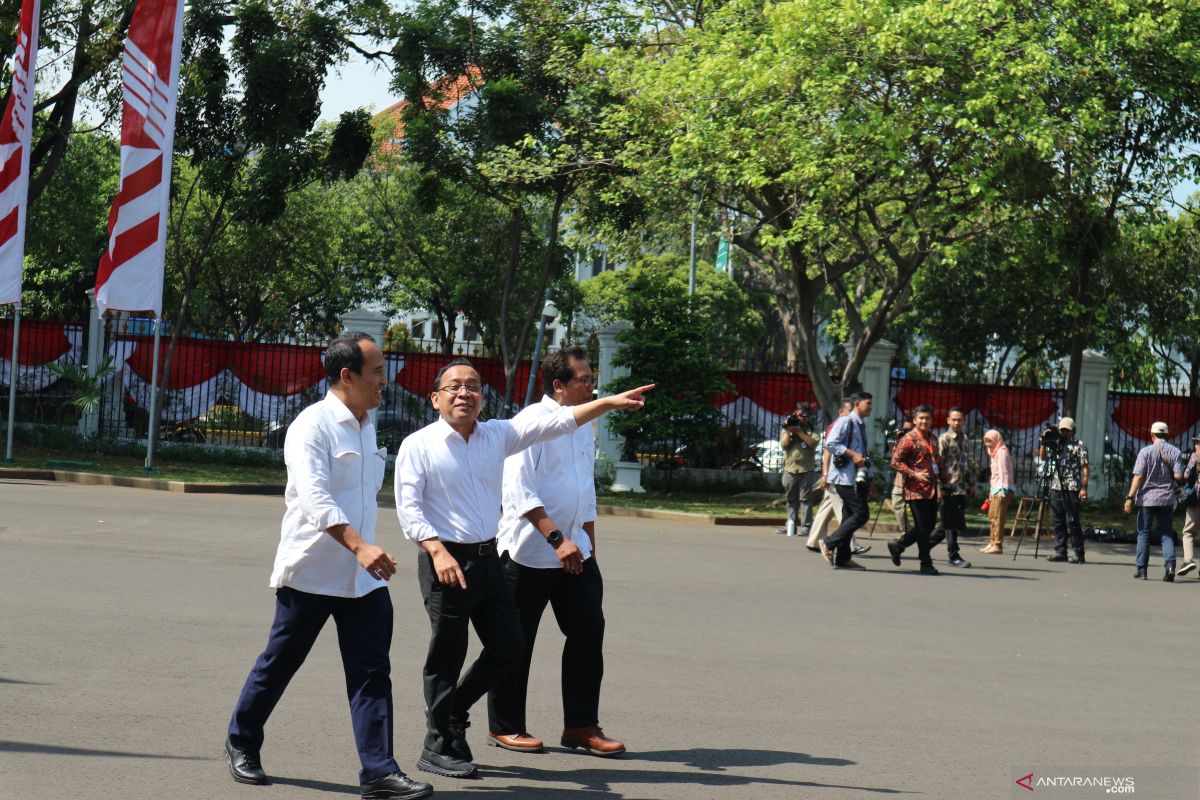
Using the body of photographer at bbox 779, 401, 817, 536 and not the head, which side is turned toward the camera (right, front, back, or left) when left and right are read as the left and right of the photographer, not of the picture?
front

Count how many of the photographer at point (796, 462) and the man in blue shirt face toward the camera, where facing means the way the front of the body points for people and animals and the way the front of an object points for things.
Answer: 1

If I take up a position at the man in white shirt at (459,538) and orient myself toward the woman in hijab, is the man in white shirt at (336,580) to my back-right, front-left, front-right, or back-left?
back-left

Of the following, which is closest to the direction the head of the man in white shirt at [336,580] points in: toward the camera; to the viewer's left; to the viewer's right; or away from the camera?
to the viewer's right

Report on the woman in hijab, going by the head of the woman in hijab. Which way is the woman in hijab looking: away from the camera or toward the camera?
toward the camera

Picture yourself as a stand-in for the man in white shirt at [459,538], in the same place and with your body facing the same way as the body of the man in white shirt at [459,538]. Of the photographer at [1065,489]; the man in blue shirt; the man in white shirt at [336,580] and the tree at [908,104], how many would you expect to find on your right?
1

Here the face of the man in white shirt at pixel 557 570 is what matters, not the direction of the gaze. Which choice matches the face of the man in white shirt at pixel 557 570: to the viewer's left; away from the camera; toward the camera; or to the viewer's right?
to the viewer's right

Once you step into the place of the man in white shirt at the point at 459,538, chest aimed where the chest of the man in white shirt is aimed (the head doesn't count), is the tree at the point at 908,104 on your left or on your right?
on your left
